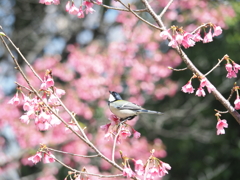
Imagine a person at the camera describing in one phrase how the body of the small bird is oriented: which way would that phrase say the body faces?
to the viewer's left
